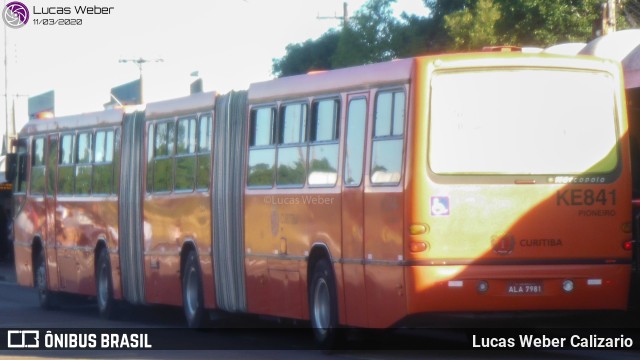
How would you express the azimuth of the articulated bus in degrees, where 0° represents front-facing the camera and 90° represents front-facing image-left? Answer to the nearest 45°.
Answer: approximately 135°

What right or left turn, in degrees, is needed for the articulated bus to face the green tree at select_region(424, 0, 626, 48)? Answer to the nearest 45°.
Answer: approximately 45° to its right

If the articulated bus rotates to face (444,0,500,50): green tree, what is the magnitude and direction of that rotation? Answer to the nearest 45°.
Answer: approximately 45° to its right
